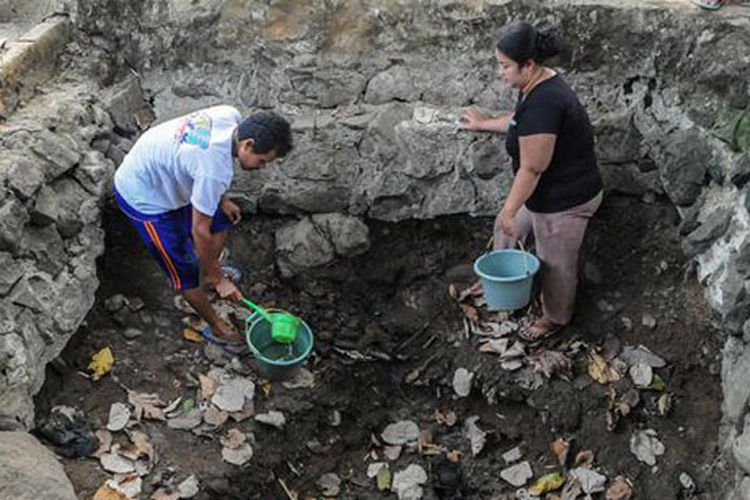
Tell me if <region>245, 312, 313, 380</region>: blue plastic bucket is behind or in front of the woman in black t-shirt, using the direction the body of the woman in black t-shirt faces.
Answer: in front

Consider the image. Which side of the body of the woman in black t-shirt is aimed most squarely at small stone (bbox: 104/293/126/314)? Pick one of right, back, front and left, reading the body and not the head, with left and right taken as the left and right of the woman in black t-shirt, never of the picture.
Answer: front

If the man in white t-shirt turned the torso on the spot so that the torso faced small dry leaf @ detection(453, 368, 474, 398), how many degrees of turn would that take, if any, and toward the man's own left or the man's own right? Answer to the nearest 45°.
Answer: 0° — they already face it

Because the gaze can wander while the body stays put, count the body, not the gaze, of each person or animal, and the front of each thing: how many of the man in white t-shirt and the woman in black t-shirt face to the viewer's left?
1

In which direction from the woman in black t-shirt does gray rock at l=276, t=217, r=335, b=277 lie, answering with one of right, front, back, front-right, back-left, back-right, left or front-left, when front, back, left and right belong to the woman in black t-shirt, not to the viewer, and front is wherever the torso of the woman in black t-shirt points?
front

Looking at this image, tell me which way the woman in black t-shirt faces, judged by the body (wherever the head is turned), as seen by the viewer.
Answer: to the viewer's left

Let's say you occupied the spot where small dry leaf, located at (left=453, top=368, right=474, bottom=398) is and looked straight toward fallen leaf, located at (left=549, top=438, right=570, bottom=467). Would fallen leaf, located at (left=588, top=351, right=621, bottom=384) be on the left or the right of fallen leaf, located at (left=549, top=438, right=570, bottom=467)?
left

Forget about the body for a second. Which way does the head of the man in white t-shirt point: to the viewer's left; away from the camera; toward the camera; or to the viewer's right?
to the viewer's right

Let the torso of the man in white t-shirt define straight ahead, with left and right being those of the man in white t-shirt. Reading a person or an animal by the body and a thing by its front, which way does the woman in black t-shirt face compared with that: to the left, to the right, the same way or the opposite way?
the opposite way

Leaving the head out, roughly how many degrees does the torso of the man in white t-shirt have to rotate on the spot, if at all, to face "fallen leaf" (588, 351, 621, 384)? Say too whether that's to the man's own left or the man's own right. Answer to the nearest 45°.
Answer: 0° — they already face it

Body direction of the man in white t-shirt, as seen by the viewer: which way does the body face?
to the viewer's right
